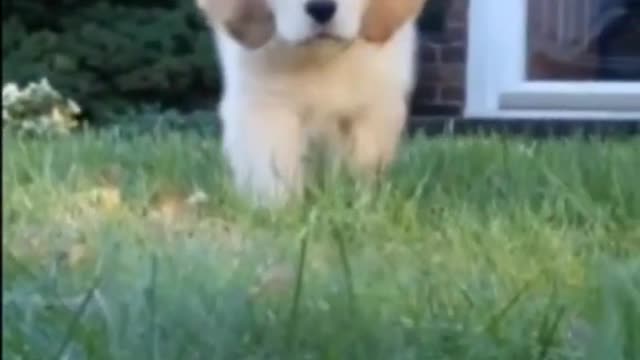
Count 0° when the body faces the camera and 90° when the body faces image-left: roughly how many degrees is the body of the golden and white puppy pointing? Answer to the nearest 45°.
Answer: approximately 0°

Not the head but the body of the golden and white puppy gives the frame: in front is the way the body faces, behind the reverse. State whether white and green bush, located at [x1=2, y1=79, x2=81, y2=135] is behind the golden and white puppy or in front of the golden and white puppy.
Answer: behind

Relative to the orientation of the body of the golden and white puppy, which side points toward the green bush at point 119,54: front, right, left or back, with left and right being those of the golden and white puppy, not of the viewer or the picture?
back
